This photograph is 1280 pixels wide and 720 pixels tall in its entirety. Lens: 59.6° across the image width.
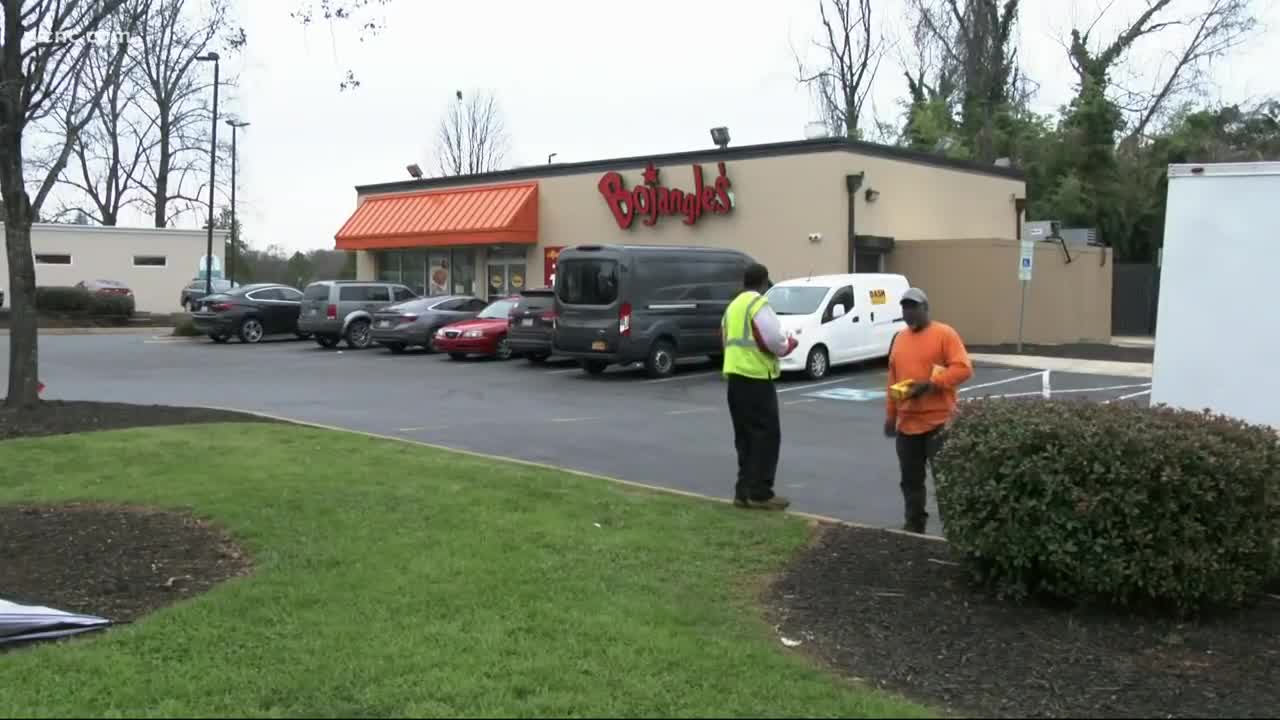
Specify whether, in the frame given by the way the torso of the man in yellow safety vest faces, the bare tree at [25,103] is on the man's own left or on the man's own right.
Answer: on the man's own left

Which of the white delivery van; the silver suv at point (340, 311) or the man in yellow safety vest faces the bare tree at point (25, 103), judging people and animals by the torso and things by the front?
the white delivery van

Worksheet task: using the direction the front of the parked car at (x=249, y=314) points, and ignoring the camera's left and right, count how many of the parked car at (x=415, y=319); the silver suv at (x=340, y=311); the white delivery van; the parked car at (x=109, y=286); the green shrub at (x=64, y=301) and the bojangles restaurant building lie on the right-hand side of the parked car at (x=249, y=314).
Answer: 4

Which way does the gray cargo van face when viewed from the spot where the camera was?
facing away from the viewer and to the right of the viewer

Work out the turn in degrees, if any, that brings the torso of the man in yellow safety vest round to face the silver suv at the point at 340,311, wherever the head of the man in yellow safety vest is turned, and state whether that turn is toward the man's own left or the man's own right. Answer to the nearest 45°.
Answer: approximately 90° to the man's own left

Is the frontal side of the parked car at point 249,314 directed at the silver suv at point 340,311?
no

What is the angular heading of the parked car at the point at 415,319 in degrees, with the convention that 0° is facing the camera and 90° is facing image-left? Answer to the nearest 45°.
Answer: approximately 225°

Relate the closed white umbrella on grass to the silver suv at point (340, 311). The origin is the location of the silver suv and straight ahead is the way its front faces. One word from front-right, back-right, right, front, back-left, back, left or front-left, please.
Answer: back-right

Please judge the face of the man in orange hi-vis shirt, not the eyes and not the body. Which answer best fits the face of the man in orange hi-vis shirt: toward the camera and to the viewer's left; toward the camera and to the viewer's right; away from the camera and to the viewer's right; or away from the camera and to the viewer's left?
toward the camera and to the viewer's left

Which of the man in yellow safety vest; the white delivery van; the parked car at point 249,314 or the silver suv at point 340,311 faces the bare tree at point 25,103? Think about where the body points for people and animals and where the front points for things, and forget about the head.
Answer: the white delivery van

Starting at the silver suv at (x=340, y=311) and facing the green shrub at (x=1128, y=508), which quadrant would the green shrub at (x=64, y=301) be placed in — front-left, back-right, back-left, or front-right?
back-right

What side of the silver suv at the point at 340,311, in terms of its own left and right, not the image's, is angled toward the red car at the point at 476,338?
right

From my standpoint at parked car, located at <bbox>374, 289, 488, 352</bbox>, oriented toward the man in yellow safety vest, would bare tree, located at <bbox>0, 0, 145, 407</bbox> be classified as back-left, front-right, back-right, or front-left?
front-right

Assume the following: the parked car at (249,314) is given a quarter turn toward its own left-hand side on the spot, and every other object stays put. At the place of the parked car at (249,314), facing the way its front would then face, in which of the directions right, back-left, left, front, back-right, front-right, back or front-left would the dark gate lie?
back-right

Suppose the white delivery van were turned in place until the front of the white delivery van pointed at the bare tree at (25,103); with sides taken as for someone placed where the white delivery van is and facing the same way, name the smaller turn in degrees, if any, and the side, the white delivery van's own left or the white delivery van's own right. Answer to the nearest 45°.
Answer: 0° — it already faces it

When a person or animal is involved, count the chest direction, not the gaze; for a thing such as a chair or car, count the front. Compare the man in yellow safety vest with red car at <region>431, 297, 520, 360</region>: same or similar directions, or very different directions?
very different directions

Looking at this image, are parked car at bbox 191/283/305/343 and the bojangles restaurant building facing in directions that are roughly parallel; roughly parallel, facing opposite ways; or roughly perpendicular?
roughly parallel, facing opposite ways

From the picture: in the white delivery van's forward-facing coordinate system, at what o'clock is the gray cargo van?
The gray cargo van is roughly at 1 o'clock from the white delivery van.
